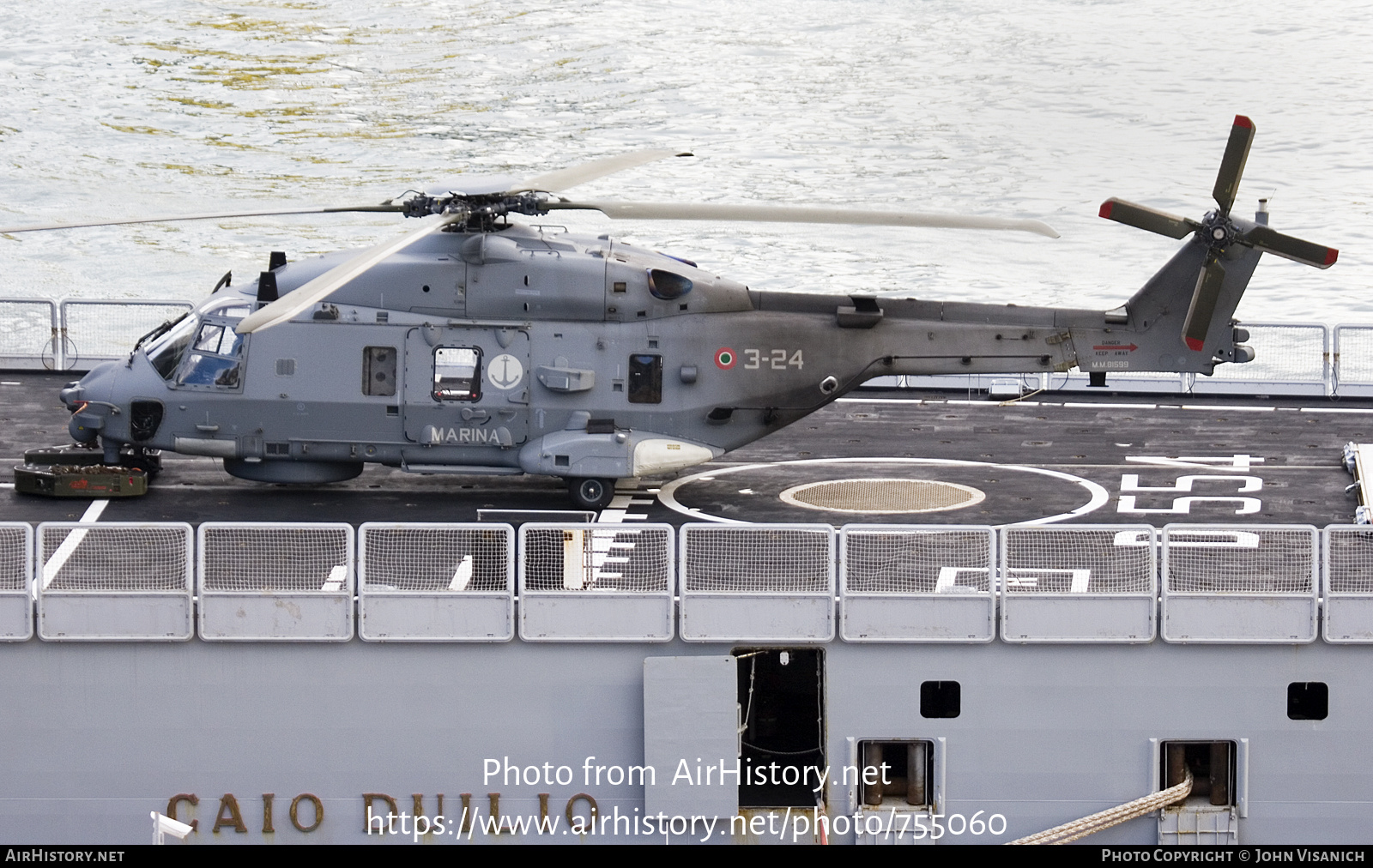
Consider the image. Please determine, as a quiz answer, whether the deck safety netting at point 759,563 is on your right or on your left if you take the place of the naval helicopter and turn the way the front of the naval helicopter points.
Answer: on your left

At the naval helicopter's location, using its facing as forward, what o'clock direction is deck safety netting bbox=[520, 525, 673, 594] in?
The deck safety netting is roughly at 9 o'clock from the naval helicopter.

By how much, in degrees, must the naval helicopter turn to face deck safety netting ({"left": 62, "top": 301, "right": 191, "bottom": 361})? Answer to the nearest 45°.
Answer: approximately 45° to its right

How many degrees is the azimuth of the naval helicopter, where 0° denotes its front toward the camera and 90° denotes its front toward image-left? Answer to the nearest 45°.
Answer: approximately 90°

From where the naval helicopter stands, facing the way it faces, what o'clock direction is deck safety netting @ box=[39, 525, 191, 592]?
The deck safety netting is roughly at 11 o'clock from the naval helicopter.

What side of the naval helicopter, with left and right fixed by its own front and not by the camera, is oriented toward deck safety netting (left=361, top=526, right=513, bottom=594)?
left

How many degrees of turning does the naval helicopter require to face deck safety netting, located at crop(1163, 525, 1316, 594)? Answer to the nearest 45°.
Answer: approximately 135° to its left
